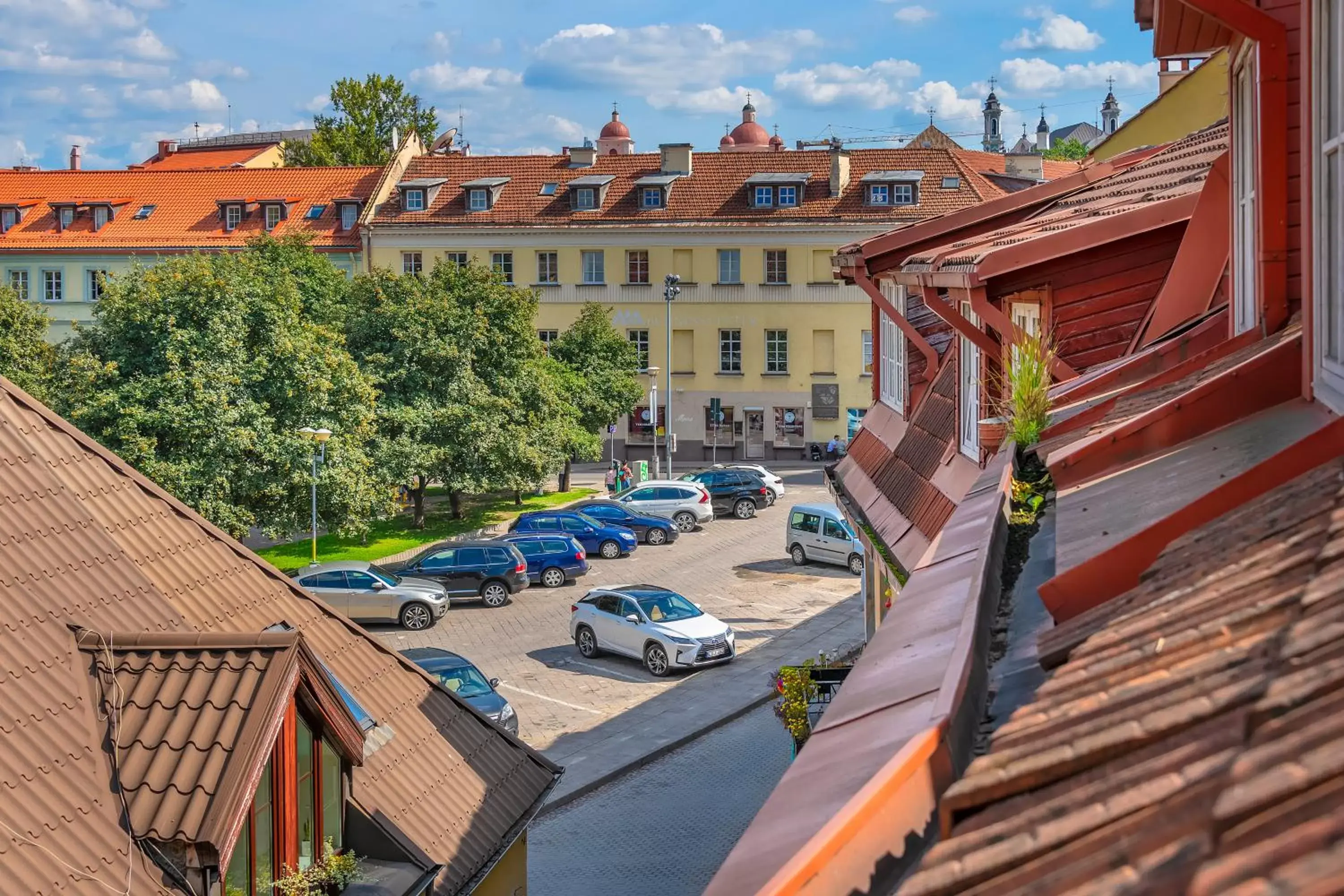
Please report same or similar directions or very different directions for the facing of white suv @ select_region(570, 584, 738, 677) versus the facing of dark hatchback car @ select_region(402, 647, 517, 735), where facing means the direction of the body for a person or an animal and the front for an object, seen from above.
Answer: same or similar directions

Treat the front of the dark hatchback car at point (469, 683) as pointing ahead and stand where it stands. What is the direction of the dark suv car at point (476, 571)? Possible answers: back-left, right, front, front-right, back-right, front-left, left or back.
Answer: back-left

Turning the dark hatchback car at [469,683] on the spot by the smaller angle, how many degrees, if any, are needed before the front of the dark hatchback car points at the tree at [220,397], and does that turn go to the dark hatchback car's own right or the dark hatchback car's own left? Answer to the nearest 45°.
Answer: approximately 180°

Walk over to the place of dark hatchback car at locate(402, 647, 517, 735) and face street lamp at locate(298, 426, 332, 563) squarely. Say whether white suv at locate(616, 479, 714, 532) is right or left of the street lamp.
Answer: right

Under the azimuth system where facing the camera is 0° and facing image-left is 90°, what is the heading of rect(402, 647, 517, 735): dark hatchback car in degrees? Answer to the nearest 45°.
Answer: approximately 315°

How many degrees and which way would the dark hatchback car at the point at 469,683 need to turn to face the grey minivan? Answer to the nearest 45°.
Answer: approximately 90° to its left

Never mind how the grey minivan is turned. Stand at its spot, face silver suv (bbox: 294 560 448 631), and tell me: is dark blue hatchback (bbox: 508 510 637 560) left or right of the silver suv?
right

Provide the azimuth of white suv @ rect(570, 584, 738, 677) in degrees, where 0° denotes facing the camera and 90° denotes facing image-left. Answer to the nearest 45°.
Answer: approximately 315°

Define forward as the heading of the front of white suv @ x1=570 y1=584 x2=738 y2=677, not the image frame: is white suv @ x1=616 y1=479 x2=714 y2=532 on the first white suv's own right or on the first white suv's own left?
on the first white suv's own left
